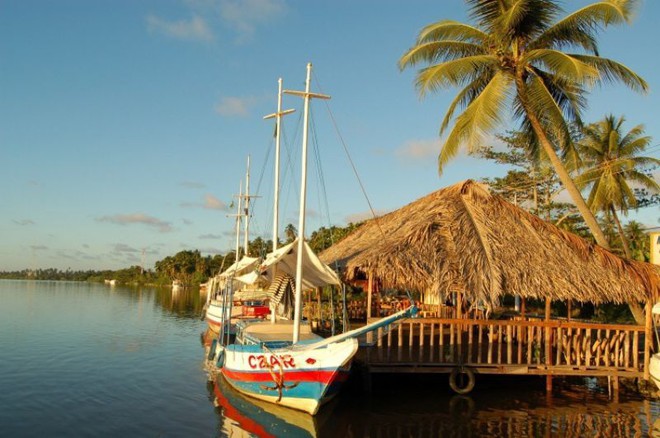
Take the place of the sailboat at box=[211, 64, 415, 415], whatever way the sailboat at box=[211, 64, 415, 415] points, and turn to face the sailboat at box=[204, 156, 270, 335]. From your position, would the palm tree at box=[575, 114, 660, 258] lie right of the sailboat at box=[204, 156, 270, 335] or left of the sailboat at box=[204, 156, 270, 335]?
right

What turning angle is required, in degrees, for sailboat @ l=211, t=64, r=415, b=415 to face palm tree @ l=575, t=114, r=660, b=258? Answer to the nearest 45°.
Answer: approximately 90° to its left

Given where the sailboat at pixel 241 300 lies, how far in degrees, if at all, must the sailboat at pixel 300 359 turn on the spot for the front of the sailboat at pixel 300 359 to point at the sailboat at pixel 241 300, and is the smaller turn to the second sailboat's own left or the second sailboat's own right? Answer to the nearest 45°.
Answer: approximately 135° to the second sailboat's own left

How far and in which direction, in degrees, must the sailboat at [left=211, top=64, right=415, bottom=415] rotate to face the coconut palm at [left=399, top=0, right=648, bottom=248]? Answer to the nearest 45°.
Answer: approximately 90° to its left

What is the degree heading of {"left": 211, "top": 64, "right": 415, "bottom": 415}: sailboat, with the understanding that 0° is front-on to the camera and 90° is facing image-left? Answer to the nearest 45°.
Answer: approximately 315°
